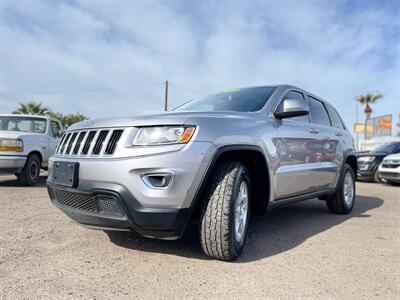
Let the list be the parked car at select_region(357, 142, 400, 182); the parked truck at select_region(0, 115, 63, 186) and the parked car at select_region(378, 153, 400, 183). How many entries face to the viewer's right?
0

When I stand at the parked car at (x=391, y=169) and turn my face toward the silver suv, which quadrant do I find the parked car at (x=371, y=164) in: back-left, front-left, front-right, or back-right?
back-right

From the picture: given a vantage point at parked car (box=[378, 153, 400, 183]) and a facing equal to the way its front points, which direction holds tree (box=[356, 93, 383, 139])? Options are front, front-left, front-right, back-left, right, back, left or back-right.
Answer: back-right

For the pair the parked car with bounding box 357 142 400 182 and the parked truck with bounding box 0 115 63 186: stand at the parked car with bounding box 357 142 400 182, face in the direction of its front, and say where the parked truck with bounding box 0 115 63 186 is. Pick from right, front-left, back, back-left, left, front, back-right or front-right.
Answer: front

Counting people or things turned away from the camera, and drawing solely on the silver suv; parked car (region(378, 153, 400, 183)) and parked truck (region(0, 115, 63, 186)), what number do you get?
0

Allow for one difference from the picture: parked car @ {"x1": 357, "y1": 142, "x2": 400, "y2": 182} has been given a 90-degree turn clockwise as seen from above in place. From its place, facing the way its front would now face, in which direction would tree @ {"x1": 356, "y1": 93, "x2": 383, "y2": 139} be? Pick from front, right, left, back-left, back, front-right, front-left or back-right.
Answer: front-right

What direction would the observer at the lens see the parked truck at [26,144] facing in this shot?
facing the viewer and to the left of the viewer

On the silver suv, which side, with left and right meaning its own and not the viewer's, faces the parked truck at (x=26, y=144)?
right

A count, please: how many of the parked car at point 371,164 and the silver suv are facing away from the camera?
0

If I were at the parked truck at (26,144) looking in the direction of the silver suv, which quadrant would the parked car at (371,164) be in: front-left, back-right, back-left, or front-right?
front-left
